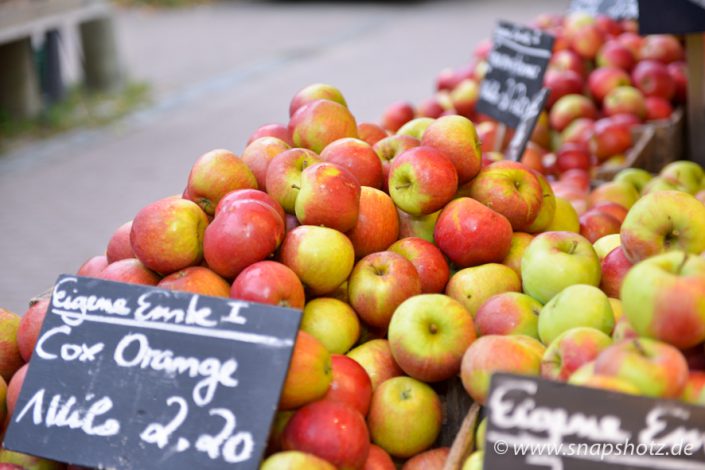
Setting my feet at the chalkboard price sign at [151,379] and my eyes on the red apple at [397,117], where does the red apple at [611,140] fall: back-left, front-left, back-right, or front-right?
front-right

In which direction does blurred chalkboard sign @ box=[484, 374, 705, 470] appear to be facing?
toward the camera

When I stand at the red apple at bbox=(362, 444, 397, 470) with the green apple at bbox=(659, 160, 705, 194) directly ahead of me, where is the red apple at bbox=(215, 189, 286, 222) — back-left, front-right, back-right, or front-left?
front-left

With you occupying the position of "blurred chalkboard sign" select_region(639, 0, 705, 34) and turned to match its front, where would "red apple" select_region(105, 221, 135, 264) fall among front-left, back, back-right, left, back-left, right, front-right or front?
front-right

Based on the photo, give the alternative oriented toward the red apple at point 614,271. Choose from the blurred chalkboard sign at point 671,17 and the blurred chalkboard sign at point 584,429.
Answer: the blurred chalkboard sign at point 671,17

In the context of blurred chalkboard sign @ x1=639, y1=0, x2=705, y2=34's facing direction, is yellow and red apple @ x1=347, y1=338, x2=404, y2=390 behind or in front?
in front

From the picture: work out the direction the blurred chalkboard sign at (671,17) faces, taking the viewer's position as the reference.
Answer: facing the viewer

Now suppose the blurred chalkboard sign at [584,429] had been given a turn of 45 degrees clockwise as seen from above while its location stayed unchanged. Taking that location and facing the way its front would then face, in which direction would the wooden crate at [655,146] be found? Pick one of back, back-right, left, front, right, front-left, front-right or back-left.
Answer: back-right

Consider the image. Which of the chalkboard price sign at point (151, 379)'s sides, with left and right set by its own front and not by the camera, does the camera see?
front

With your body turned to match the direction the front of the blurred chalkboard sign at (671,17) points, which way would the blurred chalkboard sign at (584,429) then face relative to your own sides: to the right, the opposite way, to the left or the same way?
the same way

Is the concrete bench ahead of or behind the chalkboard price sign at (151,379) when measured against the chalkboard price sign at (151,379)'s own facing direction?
behind

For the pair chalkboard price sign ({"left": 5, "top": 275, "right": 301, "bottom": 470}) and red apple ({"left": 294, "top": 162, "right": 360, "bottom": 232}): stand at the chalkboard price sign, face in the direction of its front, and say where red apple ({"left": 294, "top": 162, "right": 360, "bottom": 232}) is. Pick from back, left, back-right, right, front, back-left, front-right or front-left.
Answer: back-left

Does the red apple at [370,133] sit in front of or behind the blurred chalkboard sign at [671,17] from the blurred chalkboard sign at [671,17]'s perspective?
in front

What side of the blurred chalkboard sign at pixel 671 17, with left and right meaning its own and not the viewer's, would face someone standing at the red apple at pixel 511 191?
front

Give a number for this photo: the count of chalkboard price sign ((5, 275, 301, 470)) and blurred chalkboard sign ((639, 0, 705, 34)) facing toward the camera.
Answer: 2

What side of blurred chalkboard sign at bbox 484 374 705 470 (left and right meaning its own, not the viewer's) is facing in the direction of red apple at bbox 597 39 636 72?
back

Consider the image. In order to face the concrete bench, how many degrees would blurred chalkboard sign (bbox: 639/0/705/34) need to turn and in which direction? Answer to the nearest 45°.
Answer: approximately 135° to its right
